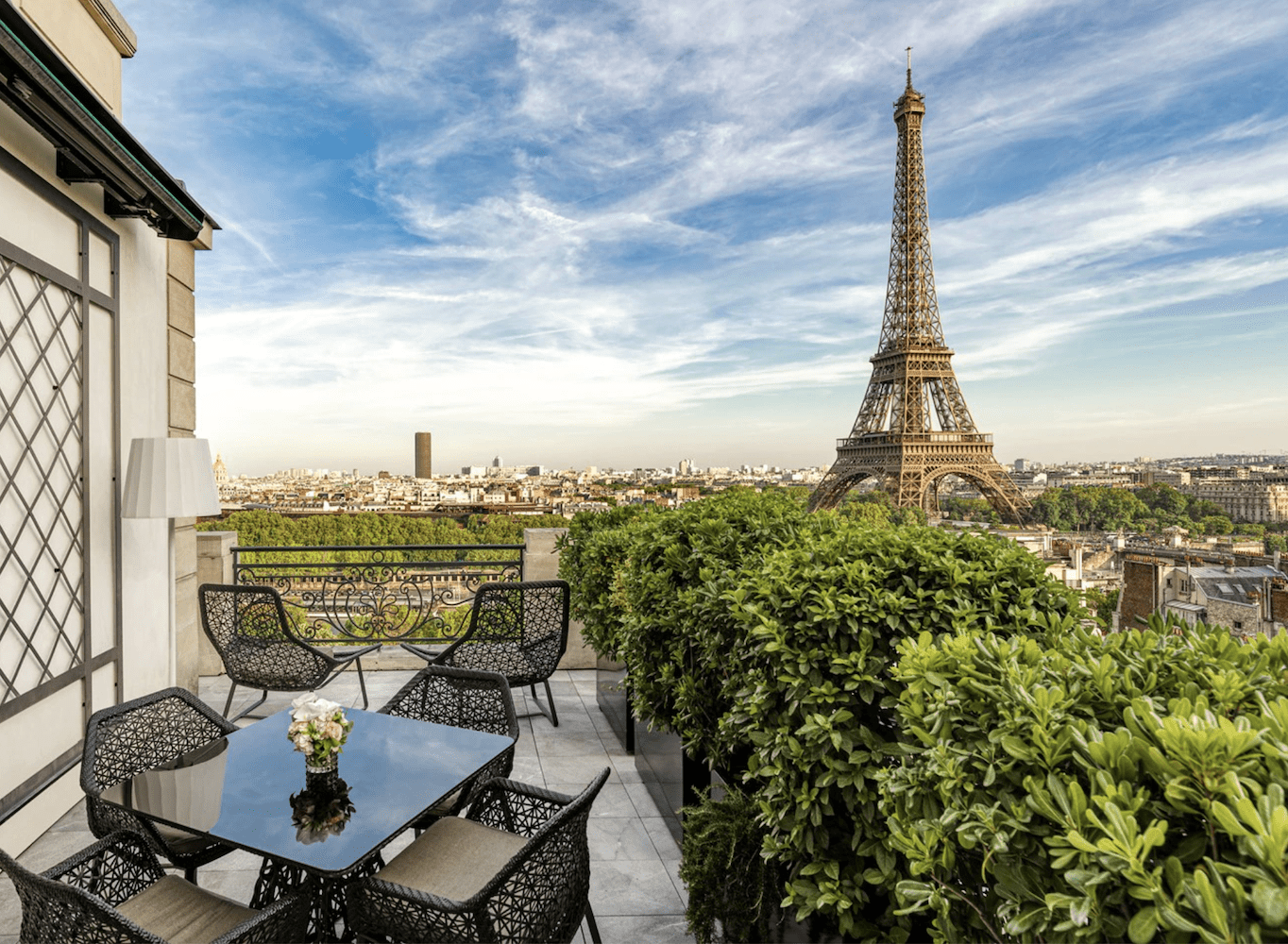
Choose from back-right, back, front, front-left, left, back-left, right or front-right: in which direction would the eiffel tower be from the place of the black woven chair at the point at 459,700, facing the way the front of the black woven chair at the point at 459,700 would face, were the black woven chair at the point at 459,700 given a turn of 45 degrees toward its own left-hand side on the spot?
back-left

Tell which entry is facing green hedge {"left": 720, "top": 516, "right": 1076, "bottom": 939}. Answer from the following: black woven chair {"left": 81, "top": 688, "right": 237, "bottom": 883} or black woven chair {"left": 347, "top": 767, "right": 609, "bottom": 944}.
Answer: black woven chair {"left": 81, "top": 688, "right": 237, "bottom": 883}

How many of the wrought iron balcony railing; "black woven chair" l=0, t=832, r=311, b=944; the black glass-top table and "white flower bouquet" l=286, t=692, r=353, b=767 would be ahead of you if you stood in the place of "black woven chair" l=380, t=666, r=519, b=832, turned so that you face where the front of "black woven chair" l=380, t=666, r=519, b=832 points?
3

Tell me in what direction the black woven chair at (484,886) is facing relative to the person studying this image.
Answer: facing away from the viewer and to the left of the viewer

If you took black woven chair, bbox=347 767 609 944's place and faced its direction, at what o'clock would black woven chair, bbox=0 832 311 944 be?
black woven chair, bbox=0 832 311 944 is roughly at 11 o'clock from black woven chair, bbox=347 767 609 944.

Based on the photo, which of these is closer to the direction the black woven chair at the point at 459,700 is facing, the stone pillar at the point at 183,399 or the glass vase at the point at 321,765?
the glass vase

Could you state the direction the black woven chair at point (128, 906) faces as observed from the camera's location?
facing away from the viewer and to the right of the viewer

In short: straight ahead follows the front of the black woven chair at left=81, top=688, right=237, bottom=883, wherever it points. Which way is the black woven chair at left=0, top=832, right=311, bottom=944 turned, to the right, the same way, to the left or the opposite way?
to the left

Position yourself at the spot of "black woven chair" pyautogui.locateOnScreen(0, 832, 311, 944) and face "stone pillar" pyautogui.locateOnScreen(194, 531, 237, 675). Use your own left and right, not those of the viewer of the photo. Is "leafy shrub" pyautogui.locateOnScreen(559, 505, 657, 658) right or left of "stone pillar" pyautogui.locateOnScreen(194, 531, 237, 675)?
right

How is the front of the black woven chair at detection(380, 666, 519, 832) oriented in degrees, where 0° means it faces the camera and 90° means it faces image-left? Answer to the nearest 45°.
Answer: approximately 45°

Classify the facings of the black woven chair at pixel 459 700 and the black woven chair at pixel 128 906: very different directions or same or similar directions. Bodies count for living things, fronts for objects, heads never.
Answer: very different directions
